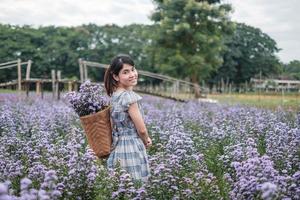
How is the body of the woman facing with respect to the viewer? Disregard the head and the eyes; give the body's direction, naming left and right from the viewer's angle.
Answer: facing away from the viewer and to the right of the viewer

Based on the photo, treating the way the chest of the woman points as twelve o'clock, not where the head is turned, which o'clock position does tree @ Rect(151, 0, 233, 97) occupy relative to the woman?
The tree is roughly at 11 o'clock from the woman.
